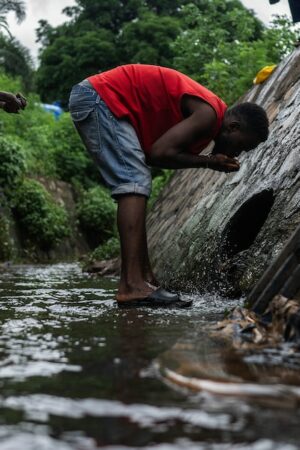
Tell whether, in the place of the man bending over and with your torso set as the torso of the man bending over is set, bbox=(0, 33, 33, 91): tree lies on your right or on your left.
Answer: on your left

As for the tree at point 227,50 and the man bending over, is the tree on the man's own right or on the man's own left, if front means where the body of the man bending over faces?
on the man's own left

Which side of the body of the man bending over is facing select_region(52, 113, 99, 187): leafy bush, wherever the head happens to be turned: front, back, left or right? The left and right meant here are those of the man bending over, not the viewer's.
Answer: left

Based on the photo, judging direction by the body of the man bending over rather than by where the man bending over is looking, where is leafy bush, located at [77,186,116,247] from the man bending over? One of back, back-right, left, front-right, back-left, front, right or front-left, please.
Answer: left

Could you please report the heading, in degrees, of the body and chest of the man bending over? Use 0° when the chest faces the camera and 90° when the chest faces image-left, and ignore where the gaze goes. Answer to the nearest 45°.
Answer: approximately 270°

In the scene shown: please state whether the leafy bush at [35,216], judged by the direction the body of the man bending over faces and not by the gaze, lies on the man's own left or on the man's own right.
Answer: on the man's own left

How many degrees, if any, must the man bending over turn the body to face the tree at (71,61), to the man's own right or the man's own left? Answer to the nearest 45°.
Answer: approximately 90° to the man's own left

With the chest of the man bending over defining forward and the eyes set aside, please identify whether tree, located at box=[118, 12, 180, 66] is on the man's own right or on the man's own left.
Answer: on the man's own left
